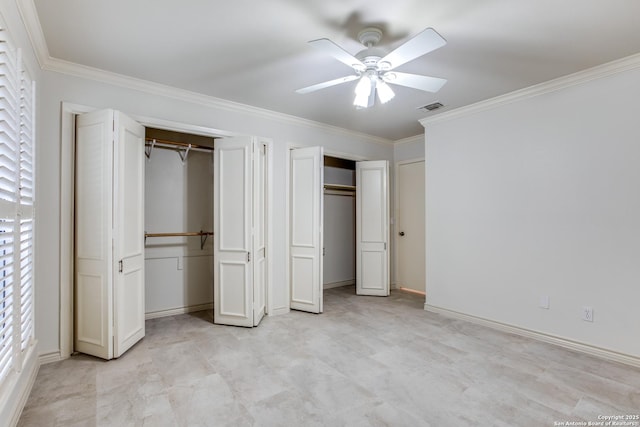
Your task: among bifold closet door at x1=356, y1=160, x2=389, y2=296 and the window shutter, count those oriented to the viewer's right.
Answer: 1

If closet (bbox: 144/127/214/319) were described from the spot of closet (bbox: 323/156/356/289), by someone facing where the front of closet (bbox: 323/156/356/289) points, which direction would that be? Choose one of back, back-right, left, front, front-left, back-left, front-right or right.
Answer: right

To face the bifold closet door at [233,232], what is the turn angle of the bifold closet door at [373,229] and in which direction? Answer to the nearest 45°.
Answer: approximately 45° to its right

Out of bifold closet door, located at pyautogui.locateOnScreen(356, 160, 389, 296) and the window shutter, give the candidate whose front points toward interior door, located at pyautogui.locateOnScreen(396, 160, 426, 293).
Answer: the window shutter

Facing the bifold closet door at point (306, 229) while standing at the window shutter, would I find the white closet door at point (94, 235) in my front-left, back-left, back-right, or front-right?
front-left

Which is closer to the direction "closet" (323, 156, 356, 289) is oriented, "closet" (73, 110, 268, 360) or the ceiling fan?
the ceiling fan

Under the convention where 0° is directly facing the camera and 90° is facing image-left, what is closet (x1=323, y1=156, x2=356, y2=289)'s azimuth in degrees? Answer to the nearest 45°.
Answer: approximately 315°

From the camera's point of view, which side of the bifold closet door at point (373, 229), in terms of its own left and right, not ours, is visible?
front

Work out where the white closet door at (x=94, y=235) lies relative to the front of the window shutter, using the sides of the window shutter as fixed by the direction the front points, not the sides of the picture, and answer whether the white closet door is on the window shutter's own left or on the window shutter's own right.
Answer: on the window shutter's own left

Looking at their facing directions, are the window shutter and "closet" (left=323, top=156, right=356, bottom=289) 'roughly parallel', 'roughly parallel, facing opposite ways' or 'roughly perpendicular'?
roughly perpendicular

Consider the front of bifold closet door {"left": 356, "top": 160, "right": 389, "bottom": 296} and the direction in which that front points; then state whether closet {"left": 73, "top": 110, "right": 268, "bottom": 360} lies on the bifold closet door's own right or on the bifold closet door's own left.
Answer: on the bifold closet door's own right

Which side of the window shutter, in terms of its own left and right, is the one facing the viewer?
right

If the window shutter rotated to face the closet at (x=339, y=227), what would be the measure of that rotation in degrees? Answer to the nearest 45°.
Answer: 0° — it already faces it

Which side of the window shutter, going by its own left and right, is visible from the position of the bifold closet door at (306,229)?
front
